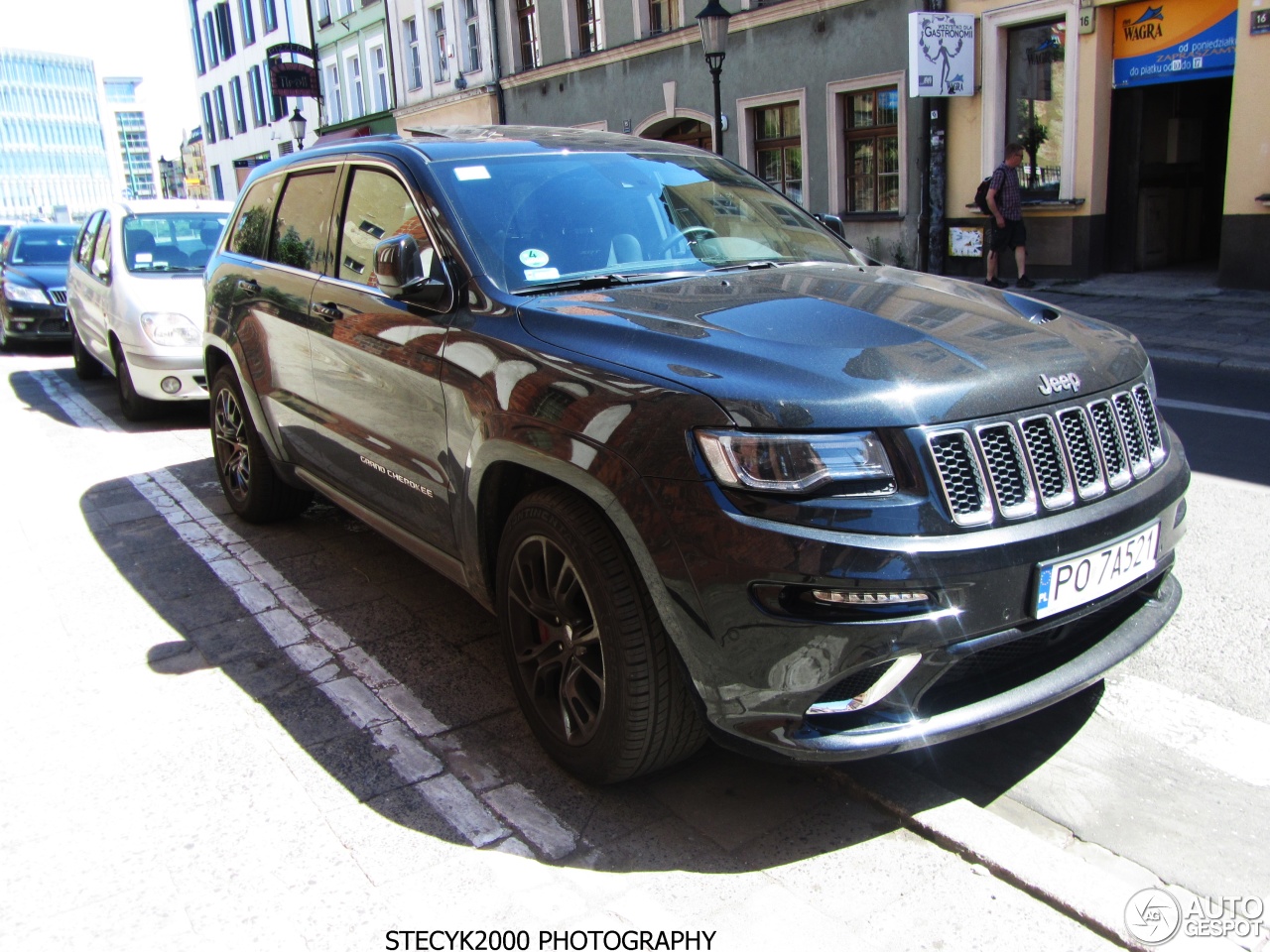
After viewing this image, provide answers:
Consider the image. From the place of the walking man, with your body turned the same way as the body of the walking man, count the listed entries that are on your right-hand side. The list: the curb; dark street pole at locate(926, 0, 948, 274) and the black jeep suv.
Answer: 2

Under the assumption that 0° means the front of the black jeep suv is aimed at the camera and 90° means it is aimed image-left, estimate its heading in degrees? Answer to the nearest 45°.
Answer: approximately 315°

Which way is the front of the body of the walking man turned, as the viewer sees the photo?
to the viewer's right

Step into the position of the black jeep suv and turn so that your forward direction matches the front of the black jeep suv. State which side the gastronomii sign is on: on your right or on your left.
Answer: on your left

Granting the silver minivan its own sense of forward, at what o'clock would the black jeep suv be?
The black jeep suv is roughly at 1 o'clock from the silver minivan.

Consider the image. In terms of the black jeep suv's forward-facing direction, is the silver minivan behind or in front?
behind

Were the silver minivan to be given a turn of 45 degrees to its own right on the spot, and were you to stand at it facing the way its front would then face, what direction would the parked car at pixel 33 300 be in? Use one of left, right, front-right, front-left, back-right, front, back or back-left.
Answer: back
